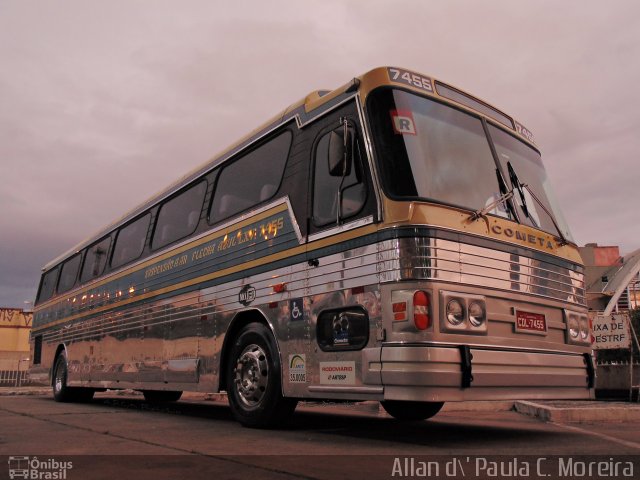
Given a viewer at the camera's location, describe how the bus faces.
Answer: facing the viewer and to the right of the viewer

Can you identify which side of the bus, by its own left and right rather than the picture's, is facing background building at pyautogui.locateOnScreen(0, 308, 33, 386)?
back

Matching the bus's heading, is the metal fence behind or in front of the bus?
behind
